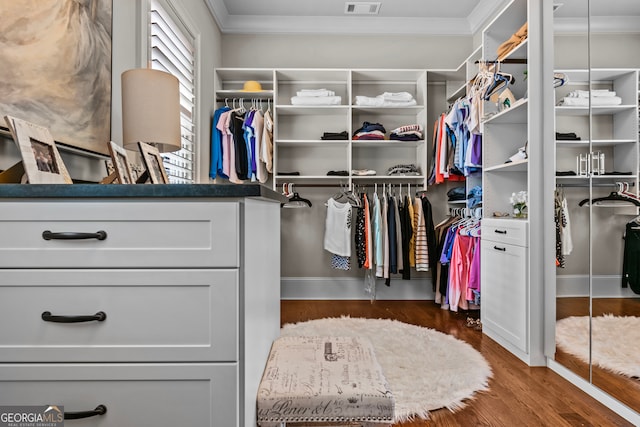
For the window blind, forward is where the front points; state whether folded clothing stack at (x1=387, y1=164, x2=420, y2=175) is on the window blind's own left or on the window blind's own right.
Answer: on the window blind's own left

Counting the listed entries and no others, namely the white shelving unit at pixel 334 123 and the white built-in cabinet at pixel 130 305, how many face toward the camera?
2

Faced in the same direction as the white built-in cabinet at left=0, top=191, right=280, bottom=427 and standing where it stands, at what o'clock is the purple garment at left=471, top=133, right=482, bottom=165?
The purple garment is roughly at 8 o'clock from the white built-in cabinet.

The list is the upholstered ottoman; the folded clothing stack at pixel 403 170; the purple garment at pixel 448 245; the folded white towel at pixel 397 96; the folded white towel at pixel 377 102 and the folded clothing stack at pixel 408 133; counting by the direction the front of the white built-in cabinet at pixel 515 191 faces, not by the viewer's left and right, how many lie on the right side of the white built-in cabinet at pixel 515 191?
5

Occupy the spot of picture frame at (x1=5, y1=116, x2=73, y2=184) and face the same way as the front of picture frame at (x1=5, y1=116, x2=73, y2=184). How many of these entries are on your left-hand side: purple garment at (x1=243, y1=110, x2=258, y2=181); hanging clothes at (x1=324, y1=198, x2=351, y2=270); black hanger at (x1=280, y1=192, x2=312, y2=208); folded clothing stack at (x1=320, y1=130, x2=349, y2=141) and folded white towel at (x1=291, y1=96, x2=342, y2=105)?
5

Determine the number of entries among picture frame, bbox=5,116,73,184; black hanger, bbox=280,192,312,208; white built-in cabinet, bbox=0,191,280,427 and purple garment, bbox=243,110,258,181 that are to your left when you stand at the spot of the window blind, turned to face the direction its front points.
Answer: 2

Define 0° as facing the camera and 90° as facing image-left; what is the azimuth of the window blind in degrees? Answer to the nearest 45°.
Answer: approximately 315°

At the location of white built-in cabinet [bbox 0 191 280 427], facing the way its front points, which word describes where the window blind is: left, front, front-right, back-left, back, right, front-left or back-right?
back

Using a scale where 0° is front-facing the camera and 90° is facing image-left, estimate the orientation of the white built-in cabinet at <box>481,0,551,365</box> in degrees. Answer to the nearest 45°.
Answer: approximately 45°

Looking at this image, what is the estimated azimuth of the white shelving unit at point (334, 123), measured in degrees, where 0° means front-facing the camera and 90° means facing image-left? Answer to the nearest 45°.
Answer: approximately 0°

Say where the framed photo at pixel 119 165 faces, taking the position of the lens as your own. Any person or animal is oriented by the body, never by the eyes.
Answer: facing the viewer and to the right of the viewer

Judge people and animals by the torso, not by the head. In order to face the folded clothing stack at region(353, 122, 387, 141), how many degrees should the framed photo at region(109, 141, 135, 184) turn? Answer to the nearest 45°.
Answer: approximately 90° to its left

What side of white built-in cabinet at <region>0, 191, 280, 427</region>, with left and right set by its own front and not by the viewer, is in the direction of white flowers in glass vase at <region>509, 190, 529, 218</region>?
left

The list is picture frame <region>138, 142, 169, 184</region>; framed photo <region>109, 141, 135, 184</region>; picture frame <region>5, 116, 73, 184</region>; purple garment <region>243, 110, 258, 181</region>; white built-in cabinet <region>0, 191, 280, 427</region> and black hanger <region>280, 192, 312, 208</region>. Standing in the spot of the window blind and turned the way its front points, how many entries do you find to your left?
2
